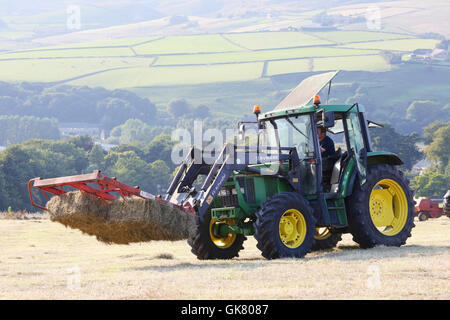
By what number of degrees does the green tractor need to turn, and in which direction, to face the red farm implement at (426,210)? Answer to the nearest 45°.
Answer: approximately 135° to its right

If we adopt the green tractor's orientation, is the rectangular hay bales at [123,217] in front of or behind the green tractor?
in front

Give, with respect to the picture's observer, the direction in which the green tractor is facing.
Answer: facing the viewer and to the left of the viewer

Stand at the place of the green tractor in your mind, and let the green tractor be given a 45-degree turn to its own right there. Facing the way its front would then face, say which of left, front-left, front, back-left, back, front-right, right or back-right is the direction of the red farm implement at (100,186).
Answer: front-left

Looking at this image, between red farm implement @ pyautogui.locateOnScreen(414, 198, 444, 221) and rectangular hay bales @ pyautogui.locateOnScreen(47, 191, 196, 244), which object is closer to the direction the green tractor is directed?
the rectangular hay bales

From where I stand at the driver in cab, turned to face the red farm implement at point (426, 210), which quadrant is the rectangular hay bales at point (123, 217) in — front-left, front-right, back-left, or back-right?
back-left
